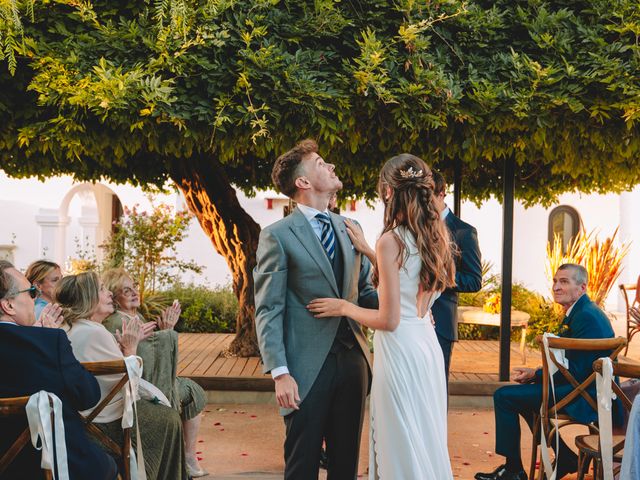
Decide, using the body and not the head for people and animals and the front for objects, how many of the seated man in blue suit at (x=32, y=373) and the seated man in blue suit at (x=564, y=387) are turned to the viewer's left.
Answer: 1

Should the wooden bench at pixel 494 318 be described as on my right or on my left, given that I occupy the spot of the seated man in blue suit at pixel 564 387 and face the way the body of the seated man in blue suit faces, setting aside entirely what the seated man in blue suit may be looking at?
on my right

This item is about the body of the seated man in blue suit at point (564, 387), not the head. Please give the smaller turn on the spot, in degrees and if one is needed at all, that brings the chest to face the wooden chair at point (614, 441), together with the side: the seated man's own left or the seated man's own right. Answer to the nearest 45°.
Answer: approximately 90° to the seated man's own left

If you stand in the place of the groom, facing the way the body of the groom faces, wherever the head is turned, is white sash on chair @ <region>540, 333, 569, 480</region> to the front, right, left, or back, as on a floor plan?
left

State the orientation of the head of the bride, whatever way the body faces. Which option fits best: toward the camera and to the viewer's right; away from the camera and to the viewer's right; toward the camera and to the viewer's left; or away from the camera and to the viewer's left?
away from the camera and to the viewer's left

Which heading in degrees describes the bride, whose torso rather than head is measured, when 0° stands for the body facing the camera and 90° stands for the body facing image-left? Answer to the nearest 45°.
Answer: approximately 135°

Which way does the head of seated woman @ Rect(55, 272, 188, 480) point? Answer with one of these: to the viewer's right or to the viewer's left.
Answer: to the viewer's right

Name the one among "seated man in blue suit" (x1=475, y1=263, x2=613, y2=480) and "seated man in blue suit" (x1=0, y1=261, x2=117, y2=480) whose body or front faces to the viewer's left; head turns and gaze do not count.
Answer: "seated man in blue suit" (x1=475, y1=263, x2=613, y2=480)

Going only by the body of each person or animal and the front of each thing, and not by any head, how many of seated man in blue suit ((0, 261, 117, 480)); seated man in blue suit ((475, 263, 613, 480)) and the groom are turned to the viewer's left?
1

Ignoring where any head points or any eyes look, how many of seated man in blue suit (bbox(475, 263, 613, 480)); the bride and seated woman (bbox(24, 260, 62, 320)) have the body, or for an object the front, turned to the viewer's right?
1

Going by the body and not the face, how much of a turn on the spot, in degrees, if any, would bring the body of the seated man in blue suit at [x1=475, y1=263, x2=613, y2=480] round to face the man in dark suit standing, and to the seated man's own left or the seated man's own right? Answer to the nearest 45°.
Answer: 0° — they already face them

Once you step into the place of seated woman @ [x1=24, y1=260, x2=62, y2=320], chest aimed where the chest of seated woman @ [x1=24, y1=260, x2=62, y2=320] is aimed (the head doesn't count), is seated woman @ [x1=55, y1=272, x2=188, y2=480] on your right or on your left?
on your right

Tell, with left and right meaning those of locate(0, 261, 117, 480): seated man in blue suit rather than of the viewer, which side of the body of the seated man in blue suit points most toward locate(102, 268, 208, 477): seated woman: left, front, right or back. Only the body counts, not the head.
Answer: front

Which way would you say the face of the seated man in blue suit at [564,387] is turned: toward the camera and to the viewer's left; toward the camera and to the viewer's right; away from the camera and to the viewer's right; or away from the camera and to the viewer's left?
toward the camera and to the viewer's left

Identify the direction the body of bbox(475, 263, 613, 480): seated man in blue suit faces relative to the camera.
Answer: to the viewer's left

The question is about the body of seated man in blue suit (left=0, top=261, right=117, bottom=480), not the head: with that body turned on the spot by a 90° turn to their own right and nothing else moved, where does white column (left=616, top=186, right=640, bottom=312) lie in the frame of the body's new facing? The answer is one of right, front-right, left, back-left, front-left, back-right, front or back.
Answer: left
